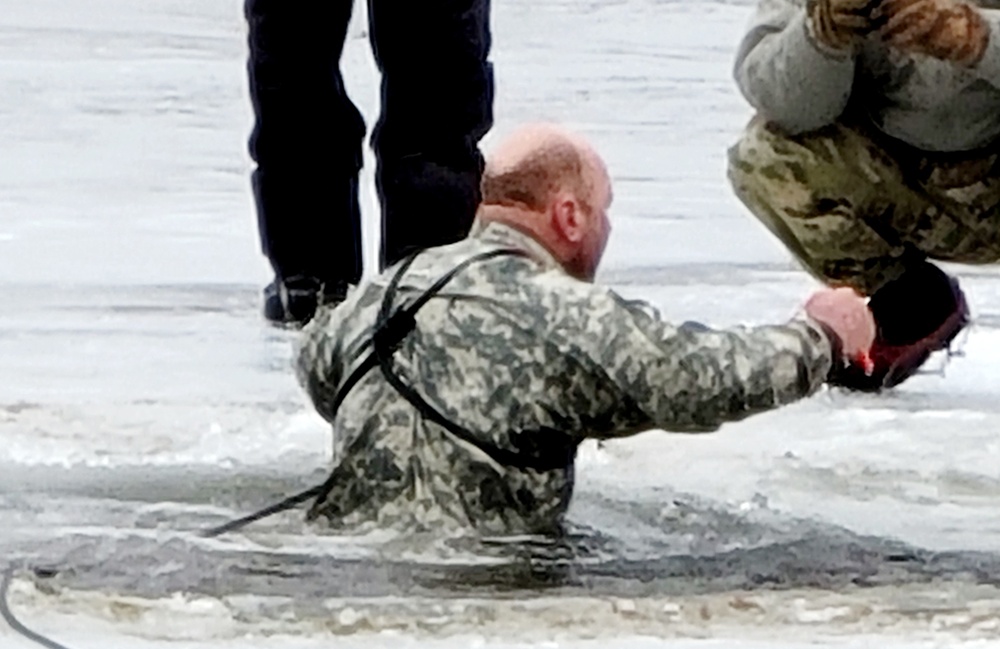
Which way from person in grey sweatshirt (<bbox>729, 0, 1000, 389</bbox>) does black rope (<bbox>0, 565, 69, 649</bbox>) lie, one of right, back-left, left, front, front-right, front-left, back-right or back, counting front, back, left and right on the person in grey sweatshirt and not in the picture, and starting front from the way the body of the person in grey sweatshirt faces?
front

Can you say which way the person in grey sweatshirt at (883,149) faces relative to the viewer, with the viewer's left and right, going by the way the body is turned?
facing the viewer and to the left of the viewer

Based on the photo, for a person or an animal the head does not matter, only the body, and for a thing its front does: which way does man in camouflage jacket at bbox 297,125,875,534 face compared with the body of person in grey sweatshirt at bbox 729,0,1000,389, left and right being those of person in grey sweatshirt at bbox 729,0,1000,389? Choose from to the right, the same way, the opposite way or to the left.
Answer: the opposite way

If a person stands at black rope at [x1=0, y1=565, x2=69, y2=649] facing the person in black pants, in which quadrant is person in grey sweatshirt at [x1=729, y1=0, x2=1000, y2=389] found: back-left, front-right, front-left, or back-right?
front-right

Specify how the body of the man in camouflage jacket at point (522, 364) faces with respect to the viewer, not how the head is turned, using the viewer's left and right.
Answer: facing away from the viewer and to the right of the viewer
